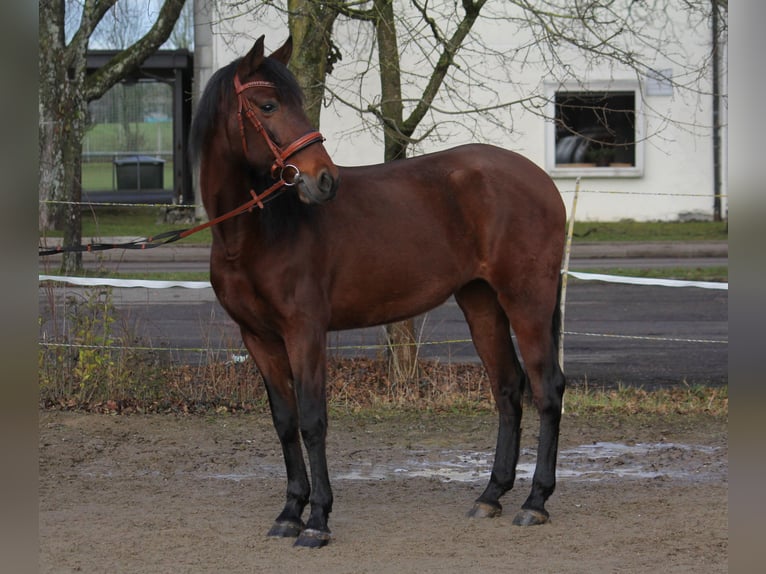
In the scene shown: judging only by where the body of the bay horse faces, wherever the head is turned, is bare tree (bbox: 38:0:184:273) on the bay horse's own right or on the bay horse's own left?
on the bay horse's own right

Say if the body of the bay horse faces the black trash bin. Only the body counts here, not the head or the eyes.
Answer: no
